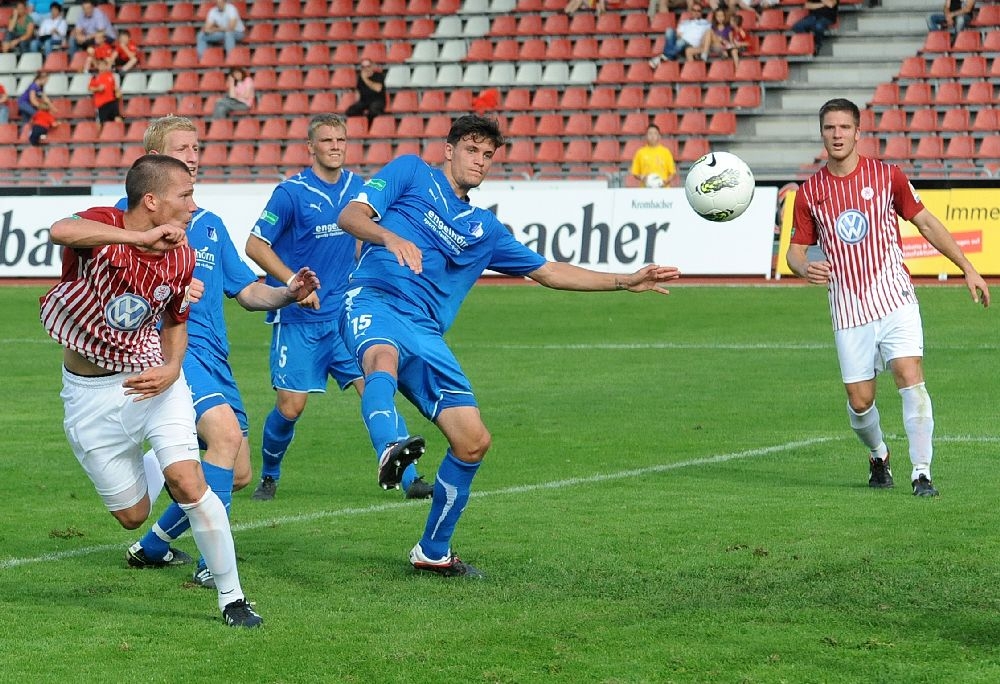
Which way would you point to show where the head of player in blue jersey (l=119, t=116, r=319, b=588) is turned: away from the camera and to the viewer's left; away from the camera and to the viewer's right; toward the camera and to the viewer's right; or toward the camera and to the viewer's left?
toward the camera and to the viewer's right

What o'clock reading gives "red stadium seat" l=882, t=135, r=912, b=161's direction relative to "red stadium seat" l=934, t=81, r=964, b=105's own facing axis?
"red stadium seat" l=882, t=135, r=912, b=161 is roughly at 1 o'clock from "red stadium seat" l=934, t=81, r=964, b=105.

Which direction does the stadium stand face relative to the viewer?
toward the camera

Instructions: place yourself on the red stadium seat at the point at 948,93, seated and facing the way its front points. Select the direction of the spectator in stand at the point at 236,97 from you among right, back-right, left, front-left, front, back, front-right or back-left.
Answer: right

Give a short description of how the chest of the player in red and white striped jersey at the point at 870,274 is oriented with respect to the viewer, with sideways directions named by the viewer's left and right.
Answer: facing the viewer

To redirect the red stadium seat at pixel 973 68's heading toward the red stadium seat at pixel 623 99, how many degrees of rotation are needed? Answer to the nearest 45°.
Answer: approximately 90° to its right

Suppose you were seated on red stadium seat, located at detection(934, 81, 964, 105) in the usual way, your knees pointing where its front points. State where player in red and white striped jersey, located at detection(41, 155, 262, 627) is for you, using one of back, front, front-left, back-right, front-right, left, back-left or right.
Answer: front

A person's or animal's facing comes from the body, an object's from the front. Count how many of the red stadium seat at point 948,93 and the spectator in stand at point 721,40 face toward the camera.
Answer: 2

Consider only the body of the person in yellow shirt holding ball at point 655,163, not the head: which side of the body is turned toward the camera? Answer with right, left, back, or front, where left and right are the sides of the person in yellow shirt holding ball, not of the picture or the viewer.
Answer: front

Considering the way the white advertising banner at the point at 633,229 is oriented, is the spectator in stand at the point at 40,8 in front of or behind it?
behind

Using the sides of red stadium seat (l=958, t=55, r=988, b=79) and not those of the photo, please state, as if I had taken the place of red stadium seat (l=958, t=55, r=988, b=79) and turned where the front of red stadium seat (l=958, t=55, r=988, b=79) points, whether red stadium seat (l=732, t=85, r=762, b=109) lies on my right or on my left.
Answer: on my right
